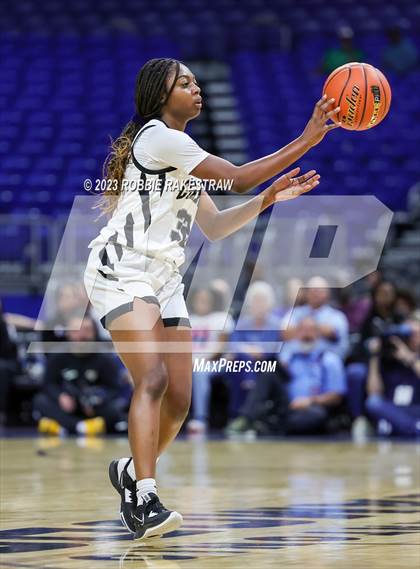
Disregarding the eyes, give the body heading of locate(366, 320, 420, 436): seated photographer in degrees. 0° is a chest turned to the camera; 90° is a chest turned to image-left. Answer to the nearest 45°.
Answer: approximately 45°

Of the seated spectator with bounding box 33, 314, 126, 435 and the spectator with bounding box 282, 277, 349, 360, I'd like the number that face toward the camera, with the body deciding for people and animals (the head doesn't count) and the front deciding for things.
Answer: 2

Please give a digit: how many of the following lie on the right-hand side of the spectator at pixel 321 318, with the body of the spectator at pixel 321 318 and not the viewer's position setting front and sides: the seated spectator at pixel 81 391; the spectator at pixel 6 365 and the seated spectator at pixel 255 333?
3

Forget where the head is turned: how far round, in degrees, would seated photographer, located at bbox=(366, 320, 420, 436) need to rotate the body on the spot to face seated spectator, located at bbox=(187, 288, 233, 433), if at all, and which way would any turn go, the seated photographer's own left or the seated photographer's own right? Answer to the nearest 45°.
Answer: approximately 45° to the seated photographer's own right

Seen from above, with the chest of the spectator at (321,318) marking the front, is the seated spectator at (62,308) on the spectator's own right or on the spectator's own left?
on the spectator's own right

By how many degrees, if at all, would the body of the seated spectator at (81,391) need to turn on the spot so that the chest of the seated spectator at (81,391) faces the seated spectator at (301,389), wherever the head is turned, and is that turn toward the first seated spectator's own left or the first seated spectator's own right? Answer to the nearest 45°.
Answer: approximately 90° to the first seated spectator's own left

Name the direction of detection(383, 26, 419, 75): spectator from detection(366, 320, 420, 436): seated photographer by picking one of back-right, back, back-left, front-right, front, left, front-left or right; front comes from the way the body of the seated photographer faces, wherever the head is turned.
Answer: back-right

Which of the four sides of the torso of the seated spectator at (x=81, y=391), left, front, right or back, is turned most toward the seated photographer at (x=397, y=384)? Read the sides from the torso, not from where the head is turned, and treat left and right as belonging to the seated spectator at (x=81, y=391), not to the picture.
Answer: left

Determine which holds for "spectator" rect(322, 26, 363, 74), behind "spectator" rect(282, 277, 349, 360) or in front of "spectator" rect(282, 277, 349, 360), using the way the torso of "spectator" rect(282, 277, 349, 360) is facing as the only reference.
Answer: behind

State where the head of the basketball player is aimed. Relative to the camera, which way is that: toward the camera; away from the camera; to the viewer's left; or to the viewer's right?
to the viewer's right
